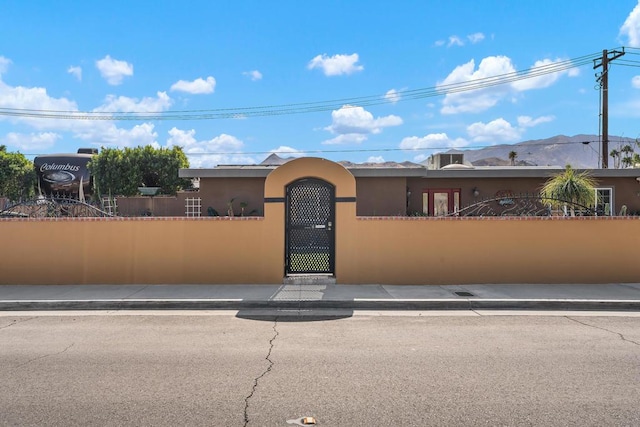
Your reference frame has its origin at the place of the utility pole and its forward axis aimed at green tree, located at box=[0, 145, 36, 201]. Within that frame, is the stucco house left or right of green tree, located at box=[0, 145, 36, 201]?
left

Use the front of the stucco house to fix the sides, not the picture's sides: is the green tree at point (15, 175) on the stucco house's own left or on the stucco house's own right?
on the stucco house's own right

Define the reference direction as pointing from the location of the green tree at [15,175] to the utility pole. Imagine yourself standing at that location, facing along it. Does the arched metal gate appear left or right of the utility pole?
right

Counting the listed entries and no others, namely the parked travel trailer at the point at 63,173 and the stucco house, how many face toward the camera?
2

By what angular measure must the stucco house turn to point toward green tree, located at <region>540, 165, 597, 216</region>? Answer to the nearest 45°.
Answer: approximately 45° to its left

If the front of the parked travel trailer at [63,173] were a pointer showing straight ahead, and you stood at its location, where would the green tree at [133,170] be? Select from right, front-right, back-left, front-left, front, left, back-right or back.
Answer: front-left

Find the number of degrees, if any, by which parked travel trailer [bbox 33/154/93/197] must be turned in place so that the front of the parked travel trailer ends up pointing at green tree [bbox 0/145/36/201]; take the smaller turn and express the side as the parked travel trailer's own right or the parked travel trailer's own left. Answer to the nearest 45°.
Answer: approximately 135° to the parked travel trailer's own right

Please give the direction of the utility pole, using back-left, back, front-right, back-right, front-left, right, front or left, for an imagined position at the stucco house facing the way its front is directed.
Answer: back-left

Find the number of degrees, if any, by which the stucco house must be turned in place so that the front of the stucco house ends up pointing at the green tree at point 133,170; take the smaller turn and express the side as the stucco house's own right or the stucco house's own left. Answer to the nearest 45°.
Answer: approximately 135° to the stucco house's own right

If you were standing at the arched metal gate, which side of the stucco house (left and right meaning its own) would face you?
front

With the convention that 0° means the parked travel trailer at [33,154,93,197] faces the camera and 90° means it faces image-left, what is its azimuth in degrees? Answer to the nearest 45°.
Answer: approximately 0°
